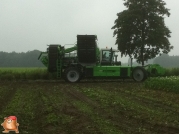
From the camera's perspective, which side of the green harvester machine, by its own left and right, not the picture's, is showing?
right

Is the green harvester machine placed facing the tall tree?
no
